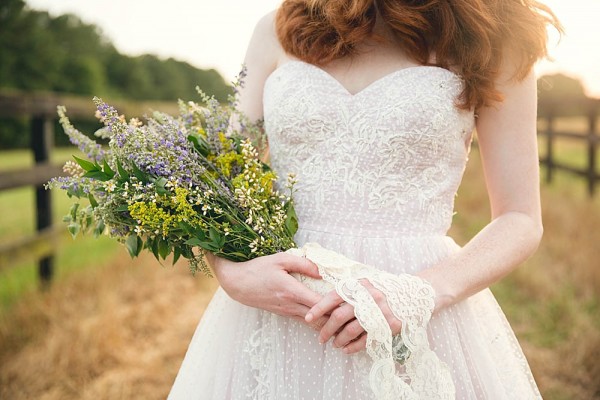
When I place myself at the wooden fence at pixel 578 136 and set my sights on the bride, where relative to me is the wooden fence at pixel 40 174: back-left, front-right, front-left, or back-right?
front-right

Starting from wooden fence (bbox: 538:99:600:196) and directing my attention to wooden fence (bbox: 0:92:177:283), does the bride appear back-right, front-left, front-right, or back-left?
front-left

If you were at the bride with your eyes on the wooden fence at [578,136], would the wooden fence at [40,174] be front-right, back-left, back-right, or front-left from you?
front-left

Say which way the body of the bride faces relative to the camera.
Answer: toward the camera

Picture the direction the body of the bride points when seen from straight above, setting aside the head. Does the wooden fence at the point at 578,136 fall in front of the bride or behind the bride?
behind

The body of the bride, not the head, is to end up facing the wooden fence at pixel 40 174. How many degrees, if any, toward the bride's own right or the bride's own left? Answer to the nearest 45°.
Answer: approximately 135° to the bride's own right
